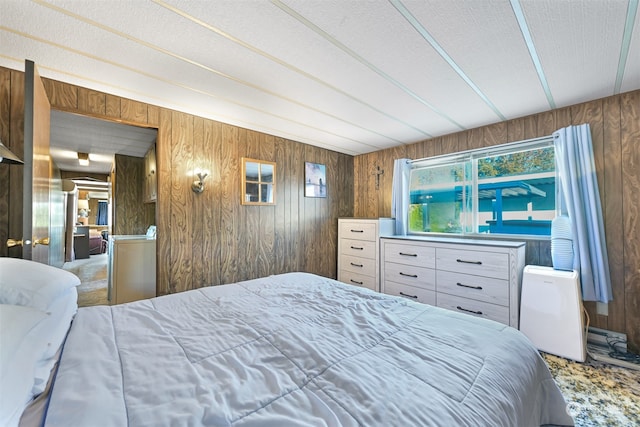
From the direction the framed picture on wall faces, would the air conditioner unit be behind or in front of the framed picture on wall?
in front

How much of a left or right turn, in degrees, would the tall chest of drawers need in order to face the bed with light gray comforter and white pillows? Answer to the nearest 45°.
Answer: approximately 45° to its left

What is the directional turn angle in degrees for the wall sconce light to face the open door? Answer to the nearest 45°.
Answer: approximately 90° to its right

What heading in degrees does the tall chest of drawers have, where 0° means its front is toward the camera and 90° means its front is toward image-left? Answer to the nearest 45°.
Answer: approximately 45°

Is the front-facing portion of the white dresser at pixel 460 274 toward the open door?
yes

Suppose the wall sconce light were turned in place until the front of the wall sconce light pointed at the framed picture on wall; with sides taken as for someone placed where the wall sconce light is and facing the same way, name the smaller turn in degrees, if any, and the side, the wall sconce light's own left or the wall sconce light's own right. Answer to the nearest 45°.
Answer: approximately 45° to the wall sconce light's own left

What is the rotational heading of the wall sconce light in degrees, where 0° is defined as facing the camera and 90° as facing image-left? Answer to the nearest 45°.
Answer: approximately 315°

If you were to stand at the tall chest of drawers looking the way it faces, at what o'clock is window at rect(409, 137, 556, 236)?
The window is roughly at 8 o'clock from the tall chest of drawers.

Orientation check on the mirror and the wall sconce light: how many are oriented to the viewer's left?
0
